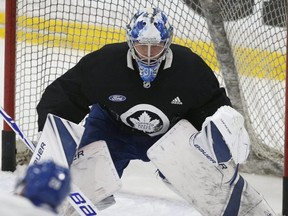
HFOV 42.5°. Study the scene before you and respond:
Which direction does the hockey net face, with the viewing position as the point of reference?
facing the viewer
